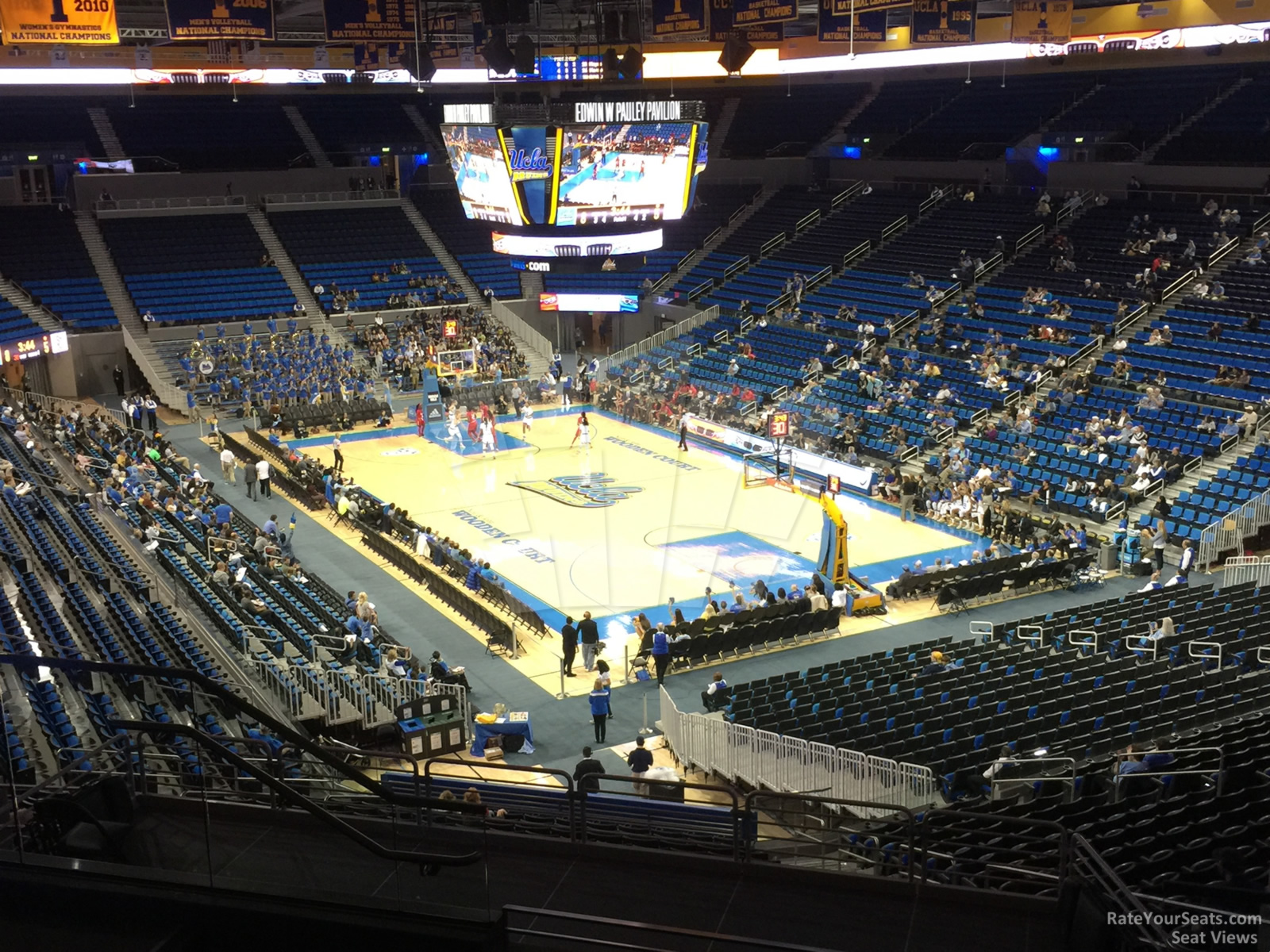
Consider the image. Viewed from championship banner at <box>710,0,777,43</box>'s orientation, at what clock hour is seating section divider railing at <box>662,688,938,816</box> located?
The seating section divider railing is roughly at 12 o'clock from the championship banner.

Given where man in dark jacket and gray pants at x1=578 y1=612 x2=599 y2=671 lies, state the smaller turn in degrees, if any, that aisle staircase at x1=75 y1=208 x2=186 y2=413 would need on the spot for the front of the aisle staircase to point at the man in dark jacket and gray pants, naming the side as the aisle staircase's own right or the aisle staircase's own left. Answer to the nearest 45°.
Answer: approximately 45° to the aisle staircase's own right

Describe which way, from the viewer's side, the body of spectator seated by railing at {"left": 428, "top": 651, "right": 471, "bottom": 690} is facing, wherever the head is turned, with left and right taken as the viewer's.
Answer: facing to the right of the viewer

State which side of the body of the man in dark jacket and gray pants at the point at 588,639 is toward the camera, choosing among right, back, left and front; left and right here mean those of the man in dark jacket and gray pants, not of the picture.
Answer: back

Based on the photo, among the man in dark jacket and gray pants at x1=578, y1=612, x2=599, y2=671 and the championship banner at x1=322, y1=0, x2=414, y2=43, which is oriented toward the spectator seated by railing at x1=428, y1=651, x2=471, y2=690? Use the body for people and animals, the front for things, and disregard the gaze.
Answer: the championship banner

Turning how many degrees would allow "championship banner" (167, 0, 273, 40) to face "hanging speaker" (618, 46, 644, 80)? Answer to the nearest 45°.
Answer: approximately 90° to its left
